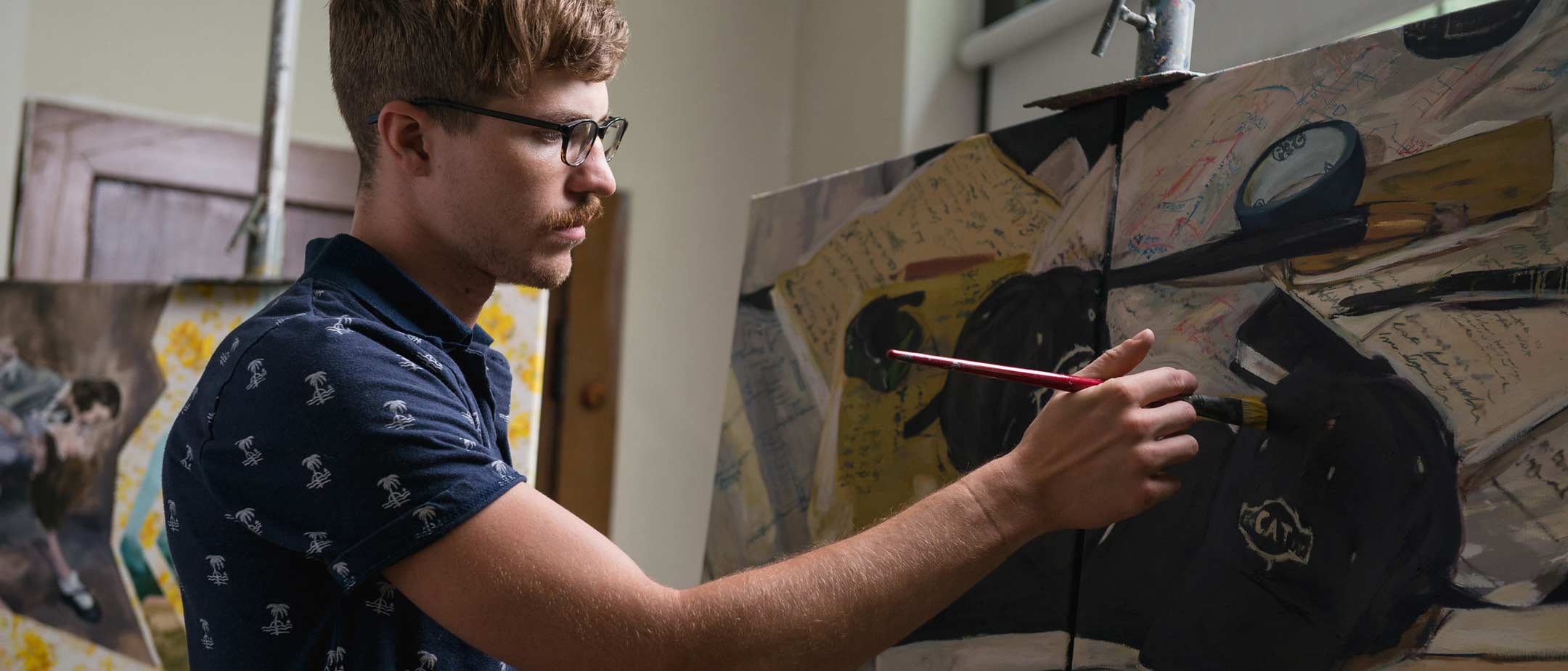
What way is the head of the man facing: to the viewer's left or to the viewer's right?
to the viewer's right

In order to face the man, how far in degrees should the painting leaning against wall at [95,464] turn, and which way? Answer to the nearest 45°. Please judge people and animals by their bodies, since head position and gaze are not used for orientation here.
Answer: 0° — it already faces them

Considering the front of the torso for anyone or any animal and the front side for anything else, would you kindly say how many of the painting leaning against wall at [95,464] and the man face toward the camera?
1

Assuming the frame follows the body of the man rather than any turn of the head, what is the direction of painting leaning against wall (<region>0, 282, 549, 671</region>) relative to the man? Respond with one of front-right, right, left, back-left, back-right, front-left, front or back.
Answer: back-left

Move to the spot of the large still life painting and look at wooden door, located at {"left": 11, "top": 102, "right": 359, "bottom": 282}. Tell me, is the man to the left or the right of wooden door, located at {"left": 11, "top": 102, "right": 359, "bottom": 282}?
left

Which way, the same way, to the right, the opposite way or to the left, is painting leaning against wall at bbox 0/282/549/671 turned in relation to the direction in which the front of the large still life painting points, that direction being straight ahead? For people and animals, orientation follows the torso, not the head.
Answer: to the left

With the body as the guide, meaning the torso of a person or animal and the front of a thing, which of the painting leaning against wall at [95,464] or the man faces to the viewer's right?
the man

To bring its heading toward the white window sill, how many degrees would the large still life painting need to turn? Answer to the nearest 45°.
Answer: approximately 135° to its right

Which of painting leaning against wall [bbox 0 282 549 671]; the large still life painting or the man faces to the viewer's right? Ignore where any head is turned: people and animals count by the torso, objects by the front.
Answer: the man

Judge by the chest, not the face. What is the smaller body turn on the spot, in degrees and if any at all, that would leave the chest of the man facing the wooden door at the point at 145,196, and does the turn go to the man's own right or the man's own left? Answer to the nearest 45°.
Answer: approximately 135° to the man's own left

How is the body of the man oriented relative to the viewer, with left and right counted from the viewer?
facing to the right of the viewer

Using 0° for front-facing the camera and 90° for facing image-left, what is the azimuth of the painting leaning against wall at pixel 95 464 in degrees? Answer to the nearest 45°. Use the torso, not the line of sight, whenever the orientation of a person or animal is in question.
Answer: approximately 0°

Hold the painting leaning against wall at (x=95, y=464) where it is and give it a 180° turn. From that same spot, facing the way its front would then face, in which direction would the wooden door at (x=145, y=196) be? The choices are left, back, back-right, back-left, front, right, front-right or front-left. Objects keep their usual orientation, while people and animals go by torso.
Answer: front

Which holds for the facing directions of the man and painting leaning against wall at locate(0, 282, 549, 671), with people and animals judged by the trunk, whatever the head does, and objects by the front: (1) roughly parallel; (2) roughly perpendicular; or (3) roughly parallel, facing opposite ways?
roughly perpendicular
